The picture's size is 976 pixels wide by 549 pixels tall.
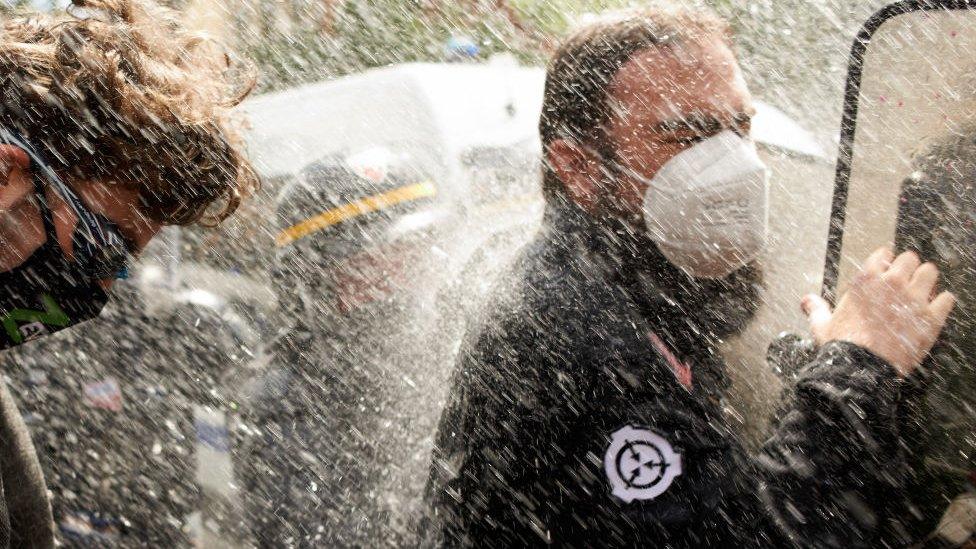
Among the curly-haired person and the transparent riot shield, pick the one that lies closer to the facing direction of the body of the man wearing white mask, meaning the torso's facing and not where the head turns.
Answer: the transparent riot shield

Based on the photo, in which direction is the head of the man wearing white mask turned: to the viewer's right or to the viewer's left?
to the viewer's right

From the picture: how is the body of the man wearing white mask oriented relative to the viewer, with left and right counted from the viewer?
facing to the right of the viewer

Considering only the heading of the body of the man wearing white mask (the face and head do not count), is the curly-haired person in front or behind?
behind

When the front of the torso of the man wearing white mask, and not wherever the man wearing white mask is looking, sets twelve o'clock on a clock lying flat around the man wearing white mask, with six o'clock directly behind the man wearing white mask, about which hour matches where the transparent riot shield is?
The transparent riot shield is roughly at 11 o'clock from the man wearing white mask.
